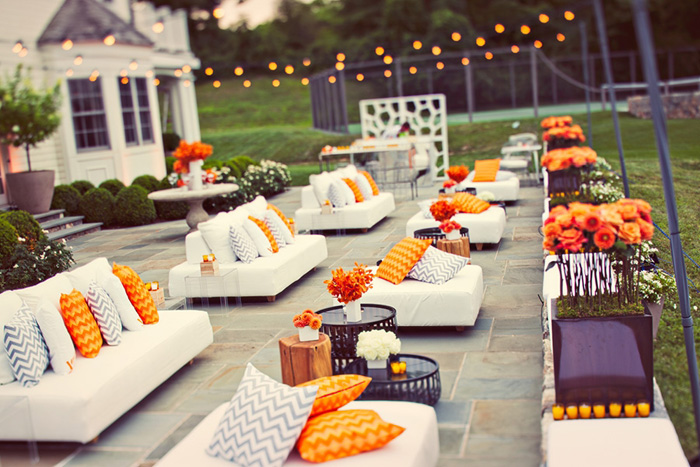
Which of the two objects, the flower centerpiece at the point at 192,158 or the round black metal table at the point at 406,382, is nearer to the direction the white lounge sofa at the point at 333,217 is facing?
the round black metal table

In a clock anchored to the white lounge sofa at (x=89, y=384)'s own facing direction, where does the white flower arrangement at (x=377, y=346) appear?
The white flower arrangement is roughly at 11 o'clock from the white lounge sofa.

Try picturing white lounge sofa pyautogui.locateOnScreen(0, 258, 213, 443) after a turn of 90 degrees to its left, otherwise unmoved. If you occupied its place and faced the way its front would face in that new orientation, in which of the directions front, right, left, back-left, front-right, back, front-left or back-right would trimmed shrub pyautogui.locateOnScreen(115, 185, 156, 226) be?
front-left

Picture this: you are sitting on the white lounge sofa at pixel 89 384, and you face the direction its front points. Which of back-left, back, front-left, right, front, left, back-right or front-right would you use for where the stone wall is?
left

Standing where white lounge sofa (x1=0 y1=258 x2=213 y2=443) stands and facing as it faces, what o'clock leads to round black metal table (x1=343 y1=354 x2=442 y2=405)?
The round black metal table is roughly at 11 o'clock from the white lounge sofa.

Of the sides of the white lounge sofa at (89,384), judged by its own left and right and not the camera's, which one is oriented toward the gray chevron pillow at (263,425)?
front

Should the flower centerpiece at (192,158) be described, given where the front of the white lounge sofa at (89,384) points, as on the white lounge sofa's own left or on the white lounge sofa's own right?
on the white lounge sofa's own left

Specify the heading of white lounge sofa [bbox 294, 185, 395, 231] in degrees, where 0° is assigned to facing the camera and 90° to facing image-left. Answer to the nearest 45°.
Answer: approximately 315°

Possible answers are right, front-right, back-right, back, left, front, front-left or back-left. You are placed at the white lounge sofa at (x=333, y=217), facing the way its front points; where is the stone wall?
left

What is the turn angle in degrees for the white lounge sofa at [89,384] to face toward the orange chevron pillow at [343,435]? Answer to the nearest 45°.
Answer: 0° — it already faces it

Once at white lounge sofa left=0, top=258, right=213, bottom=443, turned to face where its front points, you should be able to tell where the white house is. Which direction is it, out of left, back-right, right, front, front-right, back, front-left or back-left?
back-left

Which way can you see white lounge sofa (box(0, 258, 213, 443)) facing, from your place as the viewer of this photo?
facing the viewer and to the right of the viewer

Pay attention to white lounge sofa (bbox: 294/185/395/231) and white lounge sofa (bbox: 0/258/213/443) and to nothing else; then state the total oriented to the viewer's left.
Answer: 0
